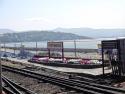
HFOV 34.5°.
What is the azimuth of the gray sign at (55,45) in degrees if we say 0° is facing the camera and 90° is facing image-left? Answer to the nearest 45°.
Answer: approximately 0°
